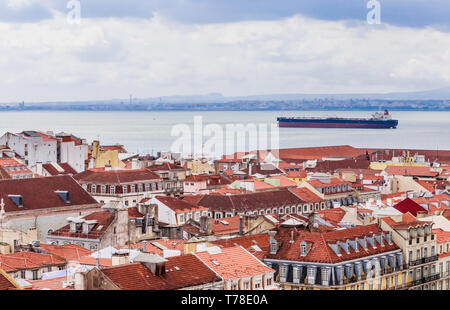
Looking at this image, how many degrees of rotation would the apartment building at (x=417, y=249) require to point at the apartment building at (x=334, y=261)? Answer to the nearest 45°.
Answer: approximately 90° to its right

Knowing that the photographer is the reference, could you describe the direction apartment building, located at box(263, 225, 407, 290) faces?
facing the viewer and to the right of the viewer

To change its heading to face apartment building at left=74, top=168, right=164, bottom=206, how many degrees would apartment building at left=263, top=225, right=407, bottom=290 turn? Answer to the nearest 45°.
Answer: approximately 180°

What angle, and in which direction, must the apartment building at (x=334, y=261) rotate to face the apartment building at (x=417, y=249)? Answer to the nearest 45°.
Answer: approximately 90° to its left

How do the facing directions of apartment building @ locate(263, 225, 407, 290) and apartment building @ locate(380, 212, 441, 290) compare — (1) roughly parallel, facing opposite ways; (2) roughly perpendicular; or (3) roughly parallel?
roughly parallel

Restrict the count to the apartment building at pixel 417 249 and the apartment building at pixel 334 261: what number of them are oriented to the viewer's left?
0

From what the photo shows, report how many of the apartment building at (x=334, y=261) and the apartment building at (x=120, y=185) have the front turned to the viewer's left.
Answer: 0

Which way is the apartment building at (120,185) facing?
toward the camera

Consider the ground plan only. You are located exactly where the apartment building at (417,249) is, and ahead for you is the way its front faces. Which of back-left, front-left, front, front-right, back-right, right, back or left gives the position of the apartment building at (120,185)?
back

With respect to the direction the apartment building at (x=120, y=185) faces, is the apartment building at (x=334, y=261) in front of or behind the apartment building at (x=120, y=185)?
in front
